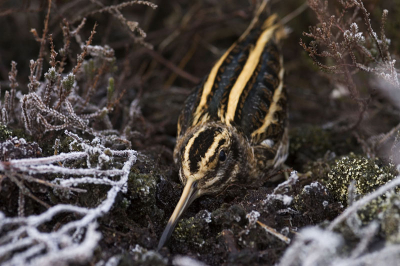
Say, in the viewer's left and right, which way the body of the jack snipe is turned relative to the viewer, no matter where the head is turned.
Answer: facing the viewer and to the left of the viewer
